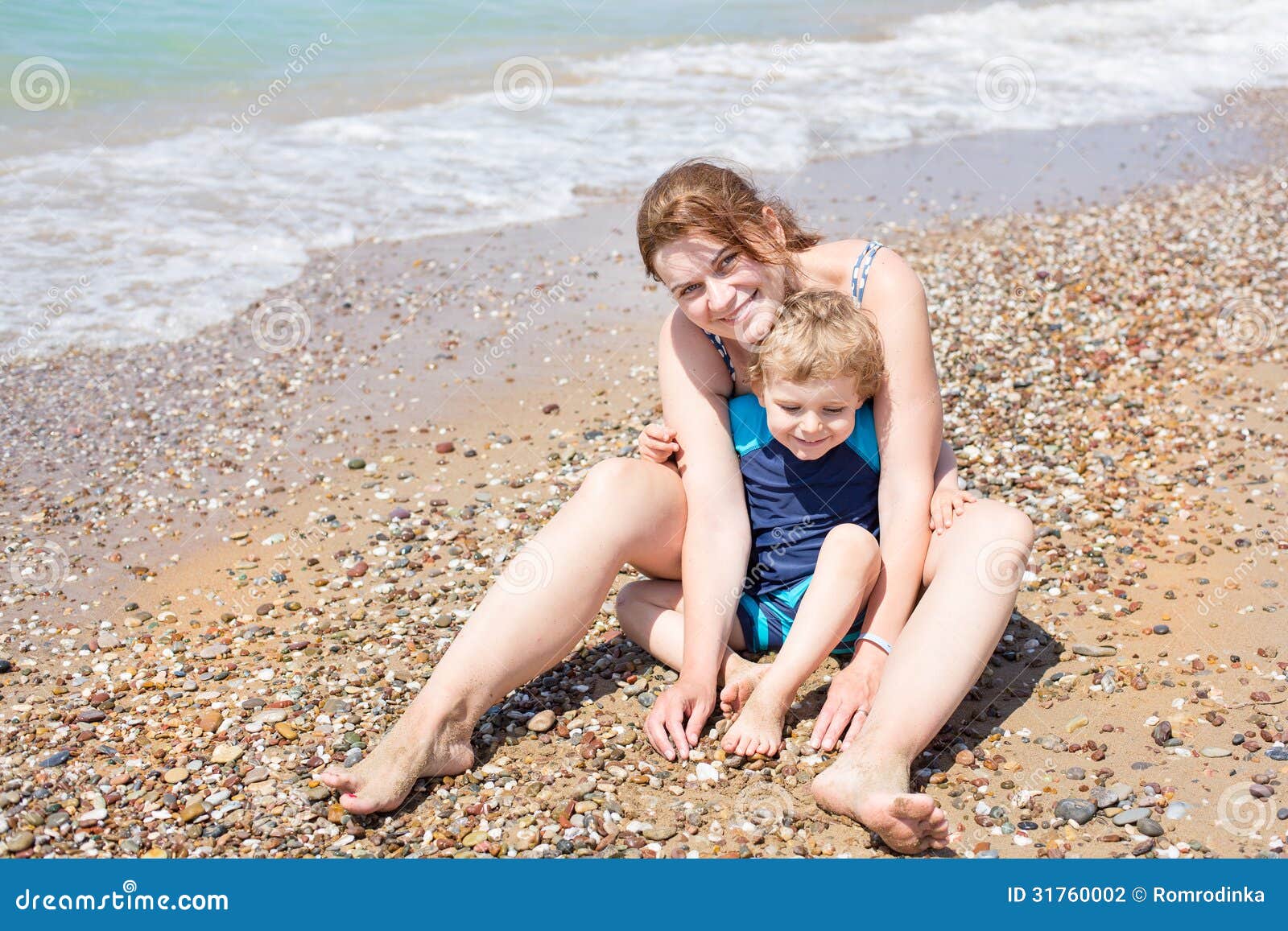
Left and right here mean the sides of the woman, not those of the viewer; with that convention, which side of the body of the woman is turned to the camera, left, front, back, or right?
front

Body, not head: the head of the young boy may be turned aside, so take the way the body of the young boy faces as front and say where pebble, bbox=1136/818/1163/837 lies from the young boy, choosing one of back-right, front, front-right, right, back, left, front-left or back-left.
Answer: front-left

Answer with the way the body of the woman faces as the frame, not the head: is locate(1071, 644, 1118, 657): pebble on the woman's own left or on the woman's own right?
on the woman's own left

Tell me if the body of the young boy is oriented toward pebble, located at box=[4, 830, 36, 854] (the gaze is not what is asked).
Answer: no

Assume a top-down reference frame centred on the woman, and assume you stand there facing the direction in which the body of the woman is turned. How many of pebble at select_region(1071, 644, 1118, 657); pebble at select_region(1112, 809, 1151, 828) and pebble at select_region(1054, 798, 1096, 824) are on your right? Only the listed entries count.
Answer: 0

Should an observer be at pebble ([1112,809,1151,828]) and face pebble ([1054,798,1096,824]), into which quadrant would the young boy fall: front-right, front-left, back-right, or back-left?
front-right

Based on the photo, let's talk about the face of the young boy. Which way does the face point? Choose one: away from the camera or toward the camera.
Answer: toward the camera

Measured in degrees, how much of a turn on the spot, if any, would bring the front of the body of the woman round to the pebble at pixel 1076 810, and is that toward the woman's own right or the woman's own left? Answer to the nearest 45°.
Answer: approximately 45° to the woman's own left

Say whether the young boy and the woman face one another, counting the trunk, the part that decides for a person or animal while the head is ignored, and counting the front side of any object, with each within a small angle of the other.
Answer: no

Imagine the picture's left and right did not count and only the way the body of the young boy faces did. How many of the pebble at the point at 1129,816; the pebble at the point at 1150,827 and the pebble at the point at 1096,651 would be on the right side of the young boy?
0

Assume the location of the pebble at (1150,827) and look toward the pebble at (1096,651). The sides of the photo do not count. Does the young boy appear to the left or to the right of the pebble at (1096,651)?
left

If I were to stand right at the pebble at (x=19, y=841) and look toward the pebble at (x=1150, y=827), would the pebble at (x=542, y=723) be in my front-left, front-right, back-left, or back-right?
front-left

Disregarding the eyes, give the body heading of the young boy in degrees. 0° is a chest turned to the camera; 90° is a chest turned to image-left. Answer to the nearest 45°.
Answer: approximately 0°

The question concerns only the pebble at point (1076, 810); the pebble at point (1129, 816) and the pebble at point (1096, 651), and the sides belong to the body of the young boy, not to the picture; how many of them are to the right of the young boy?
0

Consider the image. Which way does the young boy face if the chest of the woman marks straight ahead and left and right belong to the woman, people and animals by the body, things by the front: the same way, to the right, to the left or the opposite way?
the same way

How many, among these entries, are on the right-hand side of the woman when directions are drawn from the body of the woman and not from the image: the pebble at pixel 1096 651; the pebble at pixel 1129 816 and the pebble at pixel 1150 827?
0
